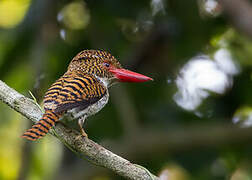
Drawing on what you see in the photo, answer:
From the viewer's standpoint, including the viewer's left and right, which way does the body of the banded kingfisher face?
facing to the right of the viewer
